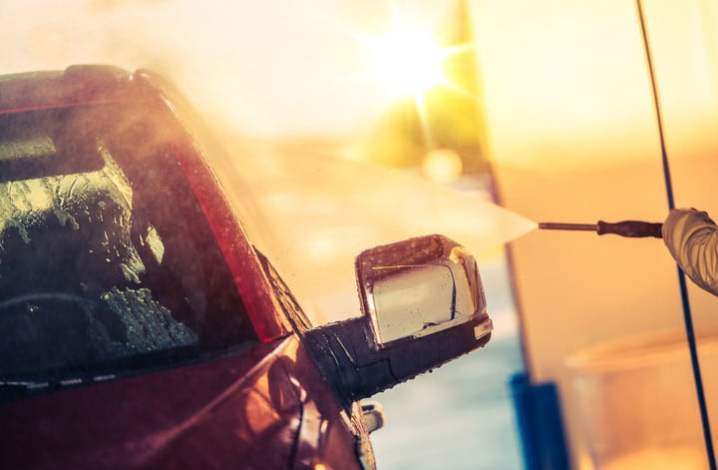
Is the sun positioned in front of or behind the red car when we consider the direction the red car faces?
behind

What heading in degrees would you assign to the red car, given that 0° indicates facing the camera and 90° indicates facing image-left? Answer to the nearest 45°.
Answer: approximately 0°
